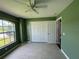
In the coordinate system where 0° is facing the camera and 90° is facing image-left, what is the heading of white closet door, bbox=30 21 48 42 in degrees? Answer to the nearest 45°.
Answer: approximately 0°

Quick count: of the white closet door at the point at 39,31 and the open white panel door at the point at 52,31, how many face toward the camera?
2

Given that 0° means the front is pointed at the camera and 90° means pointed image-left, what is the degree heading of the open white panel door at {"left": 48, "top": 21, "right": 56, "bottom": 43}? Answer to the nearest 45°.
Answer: approximately 0°

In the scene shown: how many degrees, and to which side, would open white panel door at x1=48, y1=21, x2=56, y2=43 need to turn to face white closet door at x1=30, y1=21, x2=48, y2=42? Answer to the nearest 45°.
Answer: approximately 90° to its right

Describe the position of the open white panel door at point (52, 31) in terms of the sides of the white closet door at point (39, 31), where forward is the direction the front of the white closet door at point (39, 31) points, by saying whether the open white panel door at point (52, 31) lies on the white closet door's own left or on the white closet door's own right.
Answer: on the white closet door's own left
